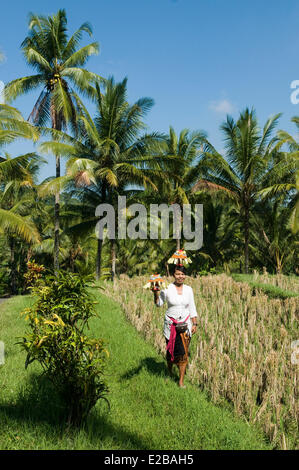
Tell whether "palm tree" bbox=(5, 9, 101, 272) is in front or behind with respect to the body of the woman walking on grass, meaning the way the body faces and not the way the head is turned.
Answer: behind

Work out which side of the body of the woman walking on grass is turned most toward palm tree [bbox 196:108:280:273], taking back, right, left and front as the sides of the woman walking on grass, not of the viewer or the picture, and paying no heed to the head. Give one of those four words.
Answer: back

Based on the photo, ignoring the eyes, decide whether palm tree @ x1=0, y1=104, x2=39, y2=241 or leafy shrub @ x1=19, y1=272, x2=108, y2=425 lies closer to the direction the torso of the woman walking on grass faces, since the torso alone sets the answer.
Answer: the leafy shrub

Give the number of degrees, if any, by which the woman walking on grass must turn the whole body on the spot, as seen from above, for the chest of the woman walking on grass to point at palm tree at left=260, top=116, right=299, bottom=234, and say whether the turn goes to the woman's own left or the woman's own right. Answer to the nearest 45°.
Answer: approximately 180°

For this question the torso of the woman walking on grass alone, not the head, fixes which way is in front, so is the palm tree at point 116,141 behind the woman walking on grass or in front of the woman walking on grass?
behind

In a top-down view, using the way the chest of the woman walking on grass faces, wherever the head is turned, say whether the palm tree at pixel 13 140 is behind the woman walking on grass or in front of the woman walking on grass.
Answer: behind

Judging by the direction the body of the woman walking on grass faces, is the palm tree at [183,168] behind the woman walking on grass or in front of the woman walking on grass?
behind

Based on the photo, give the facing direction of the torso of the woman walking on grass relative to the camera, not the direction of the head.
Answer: toward the camera
